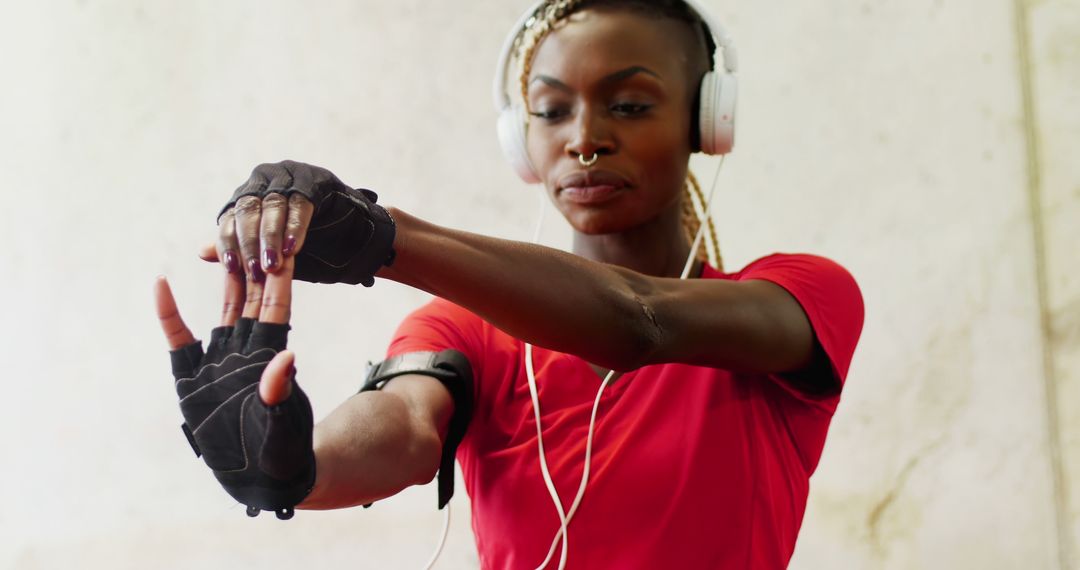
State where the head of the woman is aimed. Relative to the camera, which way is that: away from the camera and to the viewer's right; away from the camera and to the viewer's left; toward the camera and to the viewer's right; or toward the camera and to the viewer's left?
toward the camera and to the viewer's left

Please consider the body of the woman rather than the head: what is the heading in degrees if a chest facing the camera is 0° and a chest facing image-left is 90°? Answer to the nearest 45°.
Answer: approximately 45°
